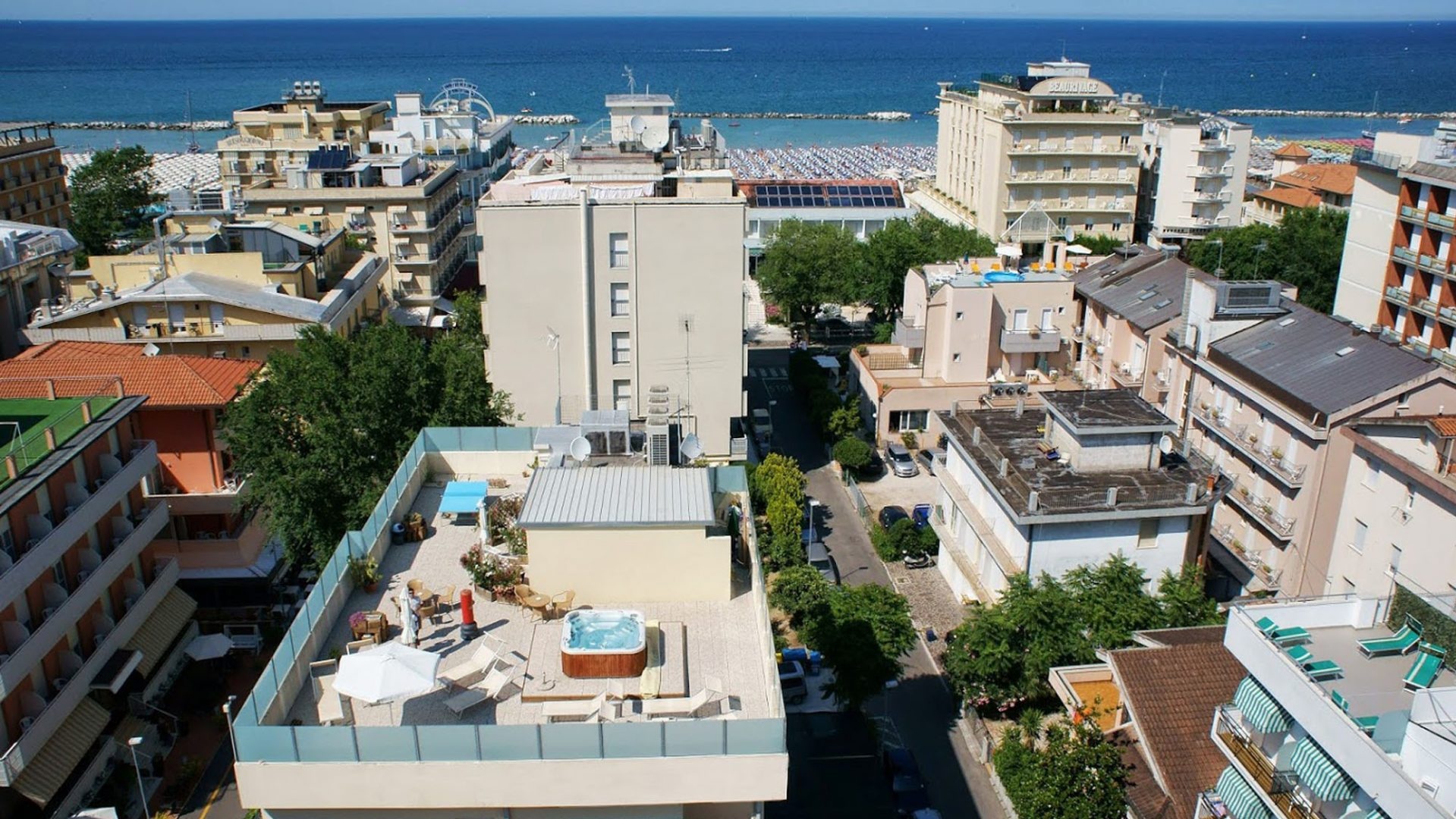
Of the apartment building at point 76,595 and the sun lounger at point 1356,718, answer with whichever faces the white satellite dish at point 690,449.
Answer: the apartment building

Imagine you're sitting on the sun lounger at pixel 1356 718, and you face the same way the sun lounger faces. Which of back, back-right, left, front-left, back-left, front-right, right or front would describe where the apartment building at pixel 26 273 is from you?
back-right

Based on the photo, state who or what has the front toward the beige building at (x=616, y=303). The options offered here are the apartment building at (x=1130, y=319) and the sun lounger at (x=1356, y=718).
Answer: the apartment building

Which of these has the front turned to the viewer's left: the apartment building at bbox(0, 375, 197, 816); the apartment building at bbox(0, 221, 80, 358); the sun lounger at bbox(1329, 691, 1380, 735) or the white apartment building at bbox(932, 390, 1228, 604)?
the white apartment building

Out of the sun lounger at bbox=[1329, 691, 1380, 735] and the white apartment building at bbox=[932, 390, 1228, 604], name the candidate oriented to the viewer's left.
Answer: the white apartment building

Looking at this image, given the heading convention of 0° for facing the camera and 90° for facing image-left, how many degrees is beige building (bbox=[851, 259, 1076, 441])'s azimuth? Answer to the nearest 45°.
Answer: approximately 0°

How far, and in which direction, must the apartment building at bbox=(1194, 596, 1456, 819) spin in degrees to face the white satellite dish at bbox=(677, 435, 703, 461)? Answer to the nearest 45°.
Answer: approximately 45° to its right

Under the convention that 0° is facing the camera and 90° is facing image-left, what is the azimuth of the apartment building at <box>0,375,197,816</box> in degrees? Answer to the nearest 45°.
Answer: approximately 315°

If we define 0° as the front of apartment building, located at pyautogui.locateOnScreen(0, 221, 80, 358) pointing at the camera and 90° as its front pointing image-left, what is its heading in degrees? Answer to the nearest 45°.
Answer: approximately 315°

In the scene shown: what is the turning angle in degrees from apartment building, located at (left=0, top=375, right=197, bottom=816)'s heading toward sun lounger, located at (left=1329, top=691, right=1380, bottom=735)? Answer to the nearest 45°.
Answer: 0° — it already faces it

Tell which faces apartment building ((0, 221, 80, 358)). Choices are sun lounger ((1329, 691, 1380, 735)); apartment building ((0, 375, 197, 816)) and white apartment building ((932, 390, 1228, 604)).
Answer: the white apartment building

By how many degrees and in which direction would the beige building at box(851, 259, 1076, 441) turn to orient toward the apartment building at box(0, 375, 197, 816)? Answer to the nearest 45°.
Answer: approximately 45° to its right

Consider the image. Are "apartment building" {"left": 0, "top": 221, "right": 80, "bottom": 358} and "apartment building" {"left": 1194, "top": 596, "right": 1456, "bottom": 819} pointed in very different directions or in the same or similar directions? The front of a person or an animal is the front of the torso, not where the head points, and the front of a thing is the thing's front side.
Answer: very different directions

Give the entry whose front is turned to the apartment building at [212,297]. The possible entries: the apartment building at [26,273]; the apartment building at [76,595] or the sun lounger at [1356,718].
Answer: the apartment building at [26,273]

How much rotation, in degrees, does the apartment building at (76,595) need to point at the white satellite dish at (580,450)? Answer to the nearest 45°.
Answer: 0° — it already faces it
